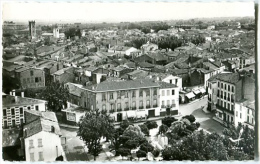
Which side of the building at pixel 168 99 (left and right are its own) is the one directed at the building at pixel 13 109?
right

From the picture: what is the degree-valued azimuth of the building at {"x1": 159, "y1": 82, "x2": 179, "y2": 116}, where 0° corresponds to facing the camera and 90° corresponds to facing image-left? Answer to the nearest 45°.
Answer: approximately 0°

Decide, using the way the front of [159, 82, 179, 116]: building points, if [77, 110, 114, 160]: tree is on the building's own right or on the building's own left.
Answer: on the building's own right
